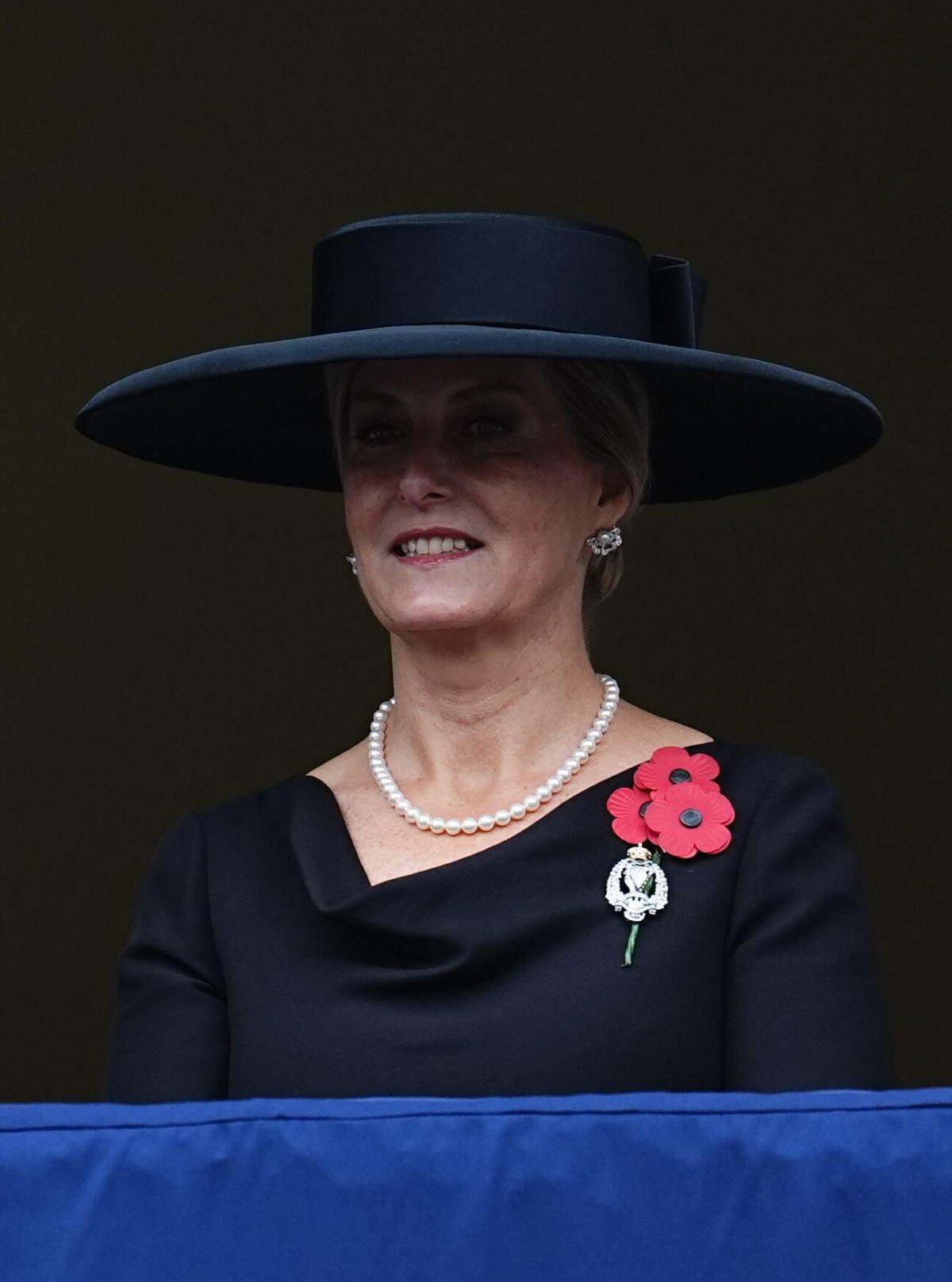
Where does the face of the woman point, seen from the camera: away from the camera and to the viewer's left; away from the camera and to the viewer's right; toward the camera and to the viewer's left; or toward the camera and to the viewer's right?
toward the camera and to the viewer's left

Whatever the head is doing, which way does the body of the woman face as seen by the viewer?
toward the camera
